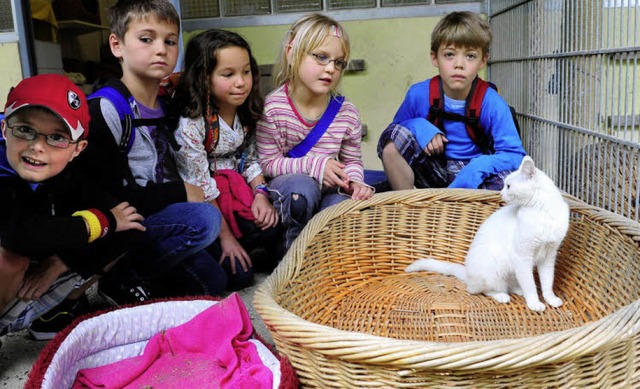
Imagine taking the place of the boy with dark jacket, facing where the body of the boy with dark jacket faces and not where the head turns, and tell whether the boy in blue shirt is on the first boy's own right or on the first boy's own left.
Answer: on the first boy's own left

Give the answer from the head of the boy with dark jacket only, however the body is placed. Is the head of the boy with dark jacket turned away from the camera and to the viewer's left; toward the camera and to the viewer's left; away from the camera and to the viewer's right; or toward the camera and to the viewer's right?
toward the camera and to the viewer's right

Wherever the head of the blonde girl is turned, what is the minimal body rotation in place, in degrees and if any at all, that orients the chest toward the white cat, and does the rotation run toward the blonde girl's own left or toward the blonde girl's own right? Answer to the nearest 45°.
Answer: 0° — they already face it

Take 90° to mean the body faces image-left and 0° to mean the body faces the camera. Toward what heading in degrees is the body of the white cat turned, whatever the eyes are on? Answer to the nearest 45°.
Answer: approximately 315°

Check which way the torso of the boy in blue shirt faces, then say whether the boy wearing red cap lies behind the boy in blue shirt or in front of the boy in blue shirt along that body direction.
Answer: in front

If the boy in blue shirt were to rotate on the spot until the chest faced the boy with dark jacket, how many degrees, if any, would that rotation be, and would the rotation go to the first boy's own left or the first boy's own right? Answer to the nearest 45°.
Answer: approximately 45° to the first boy's own right

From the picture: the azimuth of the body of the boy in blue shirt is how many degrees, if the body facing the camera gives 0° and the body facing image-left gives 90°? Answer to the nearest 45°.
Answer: approximately 0°

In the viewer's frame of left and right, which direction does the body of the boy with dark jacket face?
facing the viewer and to the right of the viewer

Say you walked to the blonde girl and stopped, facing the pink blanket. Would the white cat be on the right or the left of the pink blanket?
left
